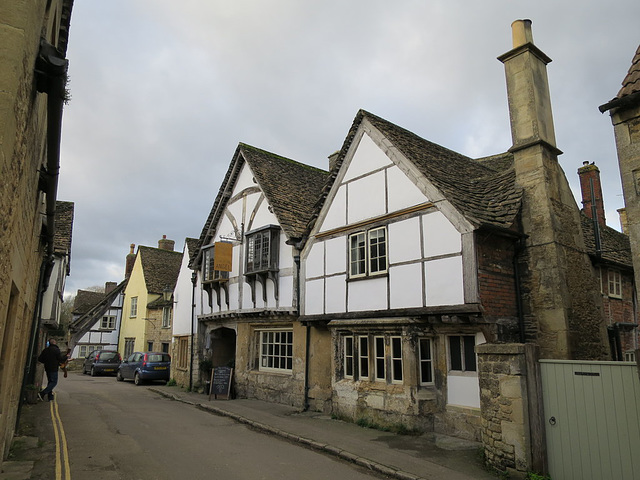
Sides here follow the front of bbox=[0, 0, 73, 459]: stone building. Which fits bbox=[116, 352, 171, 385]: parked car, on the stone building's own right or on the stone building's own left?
on the stone building's own left

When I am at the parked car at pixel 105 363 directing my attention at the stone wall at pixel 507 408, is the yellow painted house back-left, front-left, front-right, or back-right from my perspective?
back-left

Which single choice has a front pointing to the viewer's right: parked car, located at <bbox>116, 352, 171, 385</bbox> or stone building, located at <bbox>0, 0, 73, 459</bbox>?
the stone building

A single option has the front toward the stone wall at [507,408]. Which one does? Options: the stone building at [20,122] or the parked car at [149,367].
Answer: the stone building

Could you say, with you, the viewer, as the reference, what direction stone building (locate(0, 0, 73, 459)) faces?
facing to the right of the viewer

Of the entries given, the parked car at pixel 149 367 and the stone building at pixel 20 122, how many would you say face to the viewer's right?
1

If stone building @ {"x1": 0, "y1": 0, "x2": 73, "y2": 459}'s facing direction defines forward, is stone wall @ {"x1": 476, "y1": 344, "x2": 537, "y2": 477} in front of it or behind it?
in front

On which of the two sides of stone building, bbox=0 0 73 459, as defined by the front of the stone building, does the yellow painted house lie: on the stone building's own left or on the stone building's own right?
on the stone building's own left
